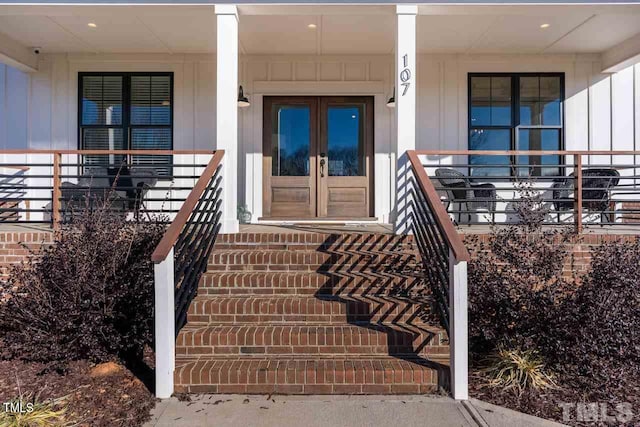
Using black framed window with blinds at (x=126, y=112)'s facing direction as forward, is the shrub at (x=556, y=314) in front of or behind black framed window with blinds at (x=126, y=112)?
in front

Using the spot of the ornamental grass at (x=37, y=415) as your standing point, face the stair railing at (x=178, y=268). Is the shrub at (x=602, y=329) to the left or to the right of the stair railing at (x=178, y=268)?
right

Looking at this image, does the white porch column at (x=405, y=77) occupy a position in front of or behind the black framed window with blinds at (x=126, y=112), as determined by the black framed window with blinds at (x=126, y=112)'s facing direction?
in front

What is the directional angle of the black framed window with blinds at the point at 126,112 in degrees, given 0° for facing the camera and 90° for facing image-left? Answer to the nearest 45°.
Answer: approximately 0°

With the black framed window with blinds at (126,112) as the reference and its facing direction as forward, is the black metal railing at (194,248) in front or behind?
in front

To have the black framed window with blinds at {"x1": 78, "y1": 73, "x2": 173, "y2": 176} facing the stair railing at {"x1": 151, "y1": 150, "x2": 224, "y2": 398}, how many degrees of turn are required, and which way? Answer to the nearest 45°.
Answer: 0° — it already faces it

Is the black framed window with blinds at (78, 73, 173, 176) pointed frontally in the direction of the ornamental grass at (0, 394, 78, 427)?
yes

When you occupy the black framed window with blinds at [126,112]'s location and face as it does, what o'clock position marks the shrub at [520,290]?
The shrub is roughly at 11 o'clock from the black framed window with blinds.

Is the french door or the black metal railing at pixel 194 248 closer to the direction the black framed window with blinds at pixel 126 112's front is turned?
the black metal railing

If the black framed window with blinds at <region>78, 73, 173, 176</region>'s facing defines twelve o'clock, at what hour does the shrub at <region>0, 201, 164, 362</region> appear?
The shrub is roughly at 12 o'clock from the black framed window with blinds.
